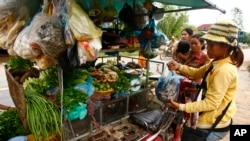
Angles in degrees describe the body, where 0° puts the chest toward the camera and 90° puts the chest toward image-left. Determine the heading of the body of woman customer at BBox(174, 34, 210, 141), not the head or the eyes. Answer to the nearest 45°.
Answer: approximately 45°

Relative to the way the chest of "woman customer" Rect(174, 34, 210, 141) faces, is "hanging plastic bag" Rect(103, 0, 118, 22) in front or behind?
in front

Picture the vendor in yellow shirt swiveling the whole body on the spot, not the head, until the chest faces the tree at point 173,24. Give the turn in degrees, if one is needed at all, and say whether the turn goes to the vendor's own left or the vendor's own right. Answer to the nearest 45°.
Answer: approximately 90° to the vendor's own right

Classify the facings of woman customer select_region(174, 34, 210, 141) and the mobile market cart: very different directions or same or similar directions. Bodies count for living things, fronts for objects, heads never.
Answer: very different directions

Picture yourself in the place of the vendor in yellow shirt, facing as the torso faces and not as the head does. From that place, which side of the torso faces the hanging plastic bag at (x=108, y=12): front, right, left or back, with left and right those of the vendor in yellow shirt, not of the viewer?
front

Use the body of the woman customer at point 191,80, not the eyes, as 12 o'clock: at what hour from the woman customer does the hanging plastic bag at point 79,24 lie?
The hanging plastic bag is roughly at 11 o'clock from the woman customer.

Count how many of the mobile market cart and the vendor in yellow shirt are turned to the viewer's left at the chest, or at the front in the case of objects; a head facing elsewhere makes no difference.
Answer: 1

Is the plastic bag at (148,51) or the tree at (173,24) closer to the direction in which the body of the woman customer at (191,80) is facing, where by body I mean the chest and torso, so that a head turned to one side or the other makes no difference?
the plastic bag

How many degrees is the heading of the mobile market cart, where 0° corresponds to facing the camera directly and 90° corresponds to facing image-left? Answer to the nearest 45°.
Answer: approximately 225°

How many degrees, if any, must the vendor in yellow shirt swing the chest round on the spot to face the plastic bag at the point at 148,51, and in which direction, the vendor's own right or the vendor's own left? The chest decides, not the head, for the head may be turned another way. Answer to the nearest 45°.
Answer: approximately 45° to the vendor's own right

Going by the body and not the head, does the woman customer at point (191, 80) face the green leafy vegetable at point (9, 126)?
yes

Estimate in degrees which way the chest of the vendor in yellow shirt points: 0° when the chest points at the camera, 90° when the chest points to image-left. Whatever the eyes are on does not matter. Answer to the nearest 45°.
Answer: approximately 90°

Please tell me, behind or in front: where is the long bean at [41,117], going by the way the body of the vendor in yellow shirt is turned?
in front

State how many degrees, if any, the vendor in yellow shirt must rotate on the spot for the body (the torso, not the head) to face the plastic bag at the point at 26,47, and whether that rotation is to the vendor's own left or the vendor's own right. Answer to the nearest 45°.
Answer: approximately 45° to the vendor's own left

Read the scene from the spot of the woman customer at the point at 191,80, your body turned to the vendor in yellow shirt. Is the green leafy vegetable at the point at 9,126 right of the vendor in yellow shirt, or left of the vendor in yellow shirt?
right
